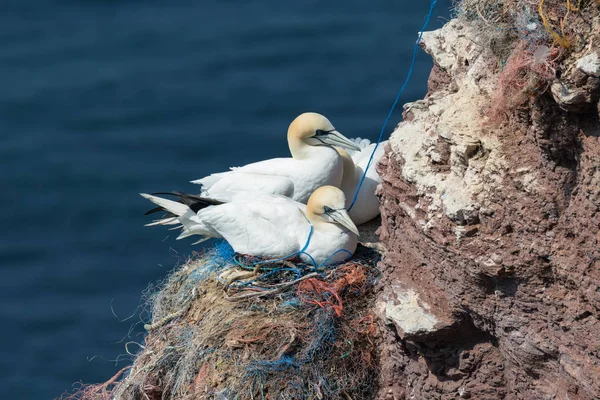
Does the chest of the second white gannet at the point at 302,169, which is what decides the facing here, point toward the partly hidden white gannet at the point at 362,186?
yes

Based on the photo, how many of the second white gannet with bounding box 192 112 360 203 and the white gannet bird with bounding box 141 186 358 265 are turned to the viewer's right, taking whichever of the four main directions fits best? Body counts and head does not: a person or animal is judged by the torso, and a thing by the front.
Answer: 2

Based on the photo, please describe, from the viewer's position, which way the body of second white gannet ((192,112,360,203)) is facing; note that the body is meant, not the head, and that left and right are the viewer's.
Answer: facing to the right of the viewer

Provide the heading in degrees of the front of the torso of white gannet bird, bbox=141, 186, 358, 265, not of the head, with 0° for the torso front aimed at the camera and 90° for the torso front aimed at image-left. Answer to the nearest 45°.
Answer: approximately 270°
